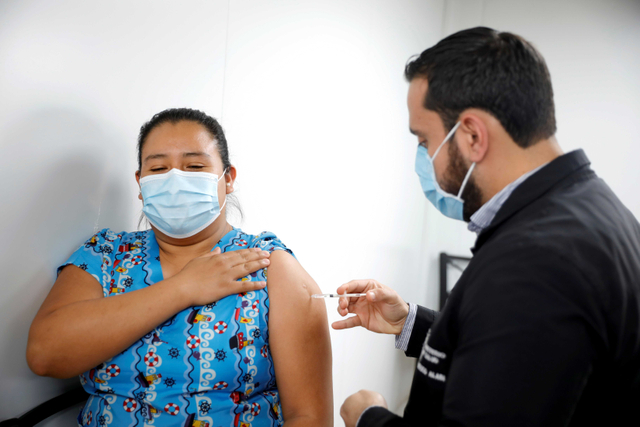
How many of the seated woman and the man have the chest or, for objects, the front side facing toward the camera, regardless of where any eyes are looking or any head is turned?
1

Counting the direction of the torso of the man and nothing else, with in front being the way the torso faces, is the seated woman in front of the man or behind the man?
in front

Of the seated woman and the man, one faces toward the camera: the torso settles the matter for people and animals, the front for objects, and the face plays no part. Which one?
the seated woman

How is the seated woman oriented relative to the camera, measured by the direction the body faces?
toward the camera

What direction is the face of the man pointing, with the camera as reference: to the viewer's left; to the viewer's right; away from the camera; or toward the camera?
to the viewer's left

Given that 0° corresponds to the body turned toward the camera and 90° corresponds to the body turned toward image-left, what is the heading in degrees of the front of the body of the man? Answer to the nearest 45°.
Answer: approximately 90°

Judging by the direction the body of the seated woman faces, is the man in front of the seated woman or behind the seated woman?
in front
